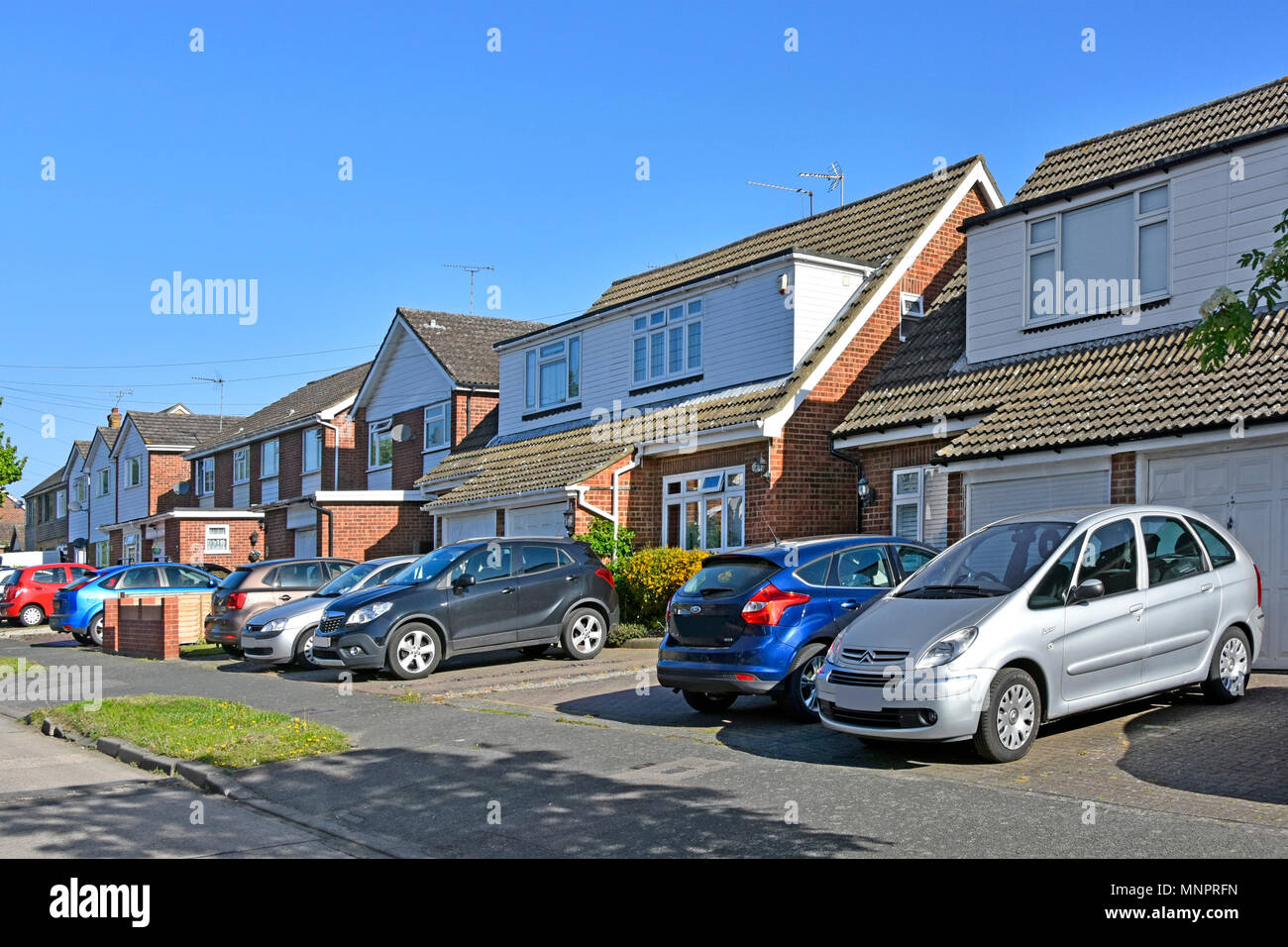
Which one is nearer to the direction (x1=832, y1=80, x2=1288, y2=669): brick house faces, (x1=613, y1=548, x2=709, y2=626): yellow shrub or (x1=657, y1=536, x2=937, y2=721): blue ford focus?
the blue ford focus

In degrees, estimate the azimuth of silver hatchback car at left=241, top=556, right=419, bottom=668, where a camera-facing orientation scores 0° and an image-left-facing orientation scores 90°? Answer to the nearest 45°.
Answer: approximately 45°

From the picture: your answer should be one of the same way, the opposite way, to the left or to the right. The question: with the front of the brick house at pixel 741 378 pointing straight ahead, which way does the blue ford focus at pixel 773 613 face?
the opposite way

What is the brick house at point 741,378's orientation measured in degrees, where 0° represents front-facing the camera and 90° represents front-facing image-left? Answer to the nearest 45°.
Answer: approximately 45°

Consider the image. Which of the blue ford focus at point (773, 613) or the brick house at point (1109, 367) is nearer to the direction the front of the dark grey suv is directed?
the blue ford focus

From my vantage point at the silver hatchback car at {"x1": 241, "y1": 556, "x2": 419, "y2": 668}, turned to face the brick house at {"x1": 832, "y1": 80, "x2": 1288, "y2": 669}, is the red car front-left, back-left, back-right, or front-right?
back-left

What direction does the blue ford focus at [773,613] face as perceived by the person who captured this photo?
facing away from the viewer and to the right of the viewer

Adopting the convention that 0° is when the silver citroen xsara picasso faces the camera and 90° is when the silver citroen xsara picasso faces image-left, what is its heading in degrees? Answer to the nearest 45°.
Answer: approximately 45°
